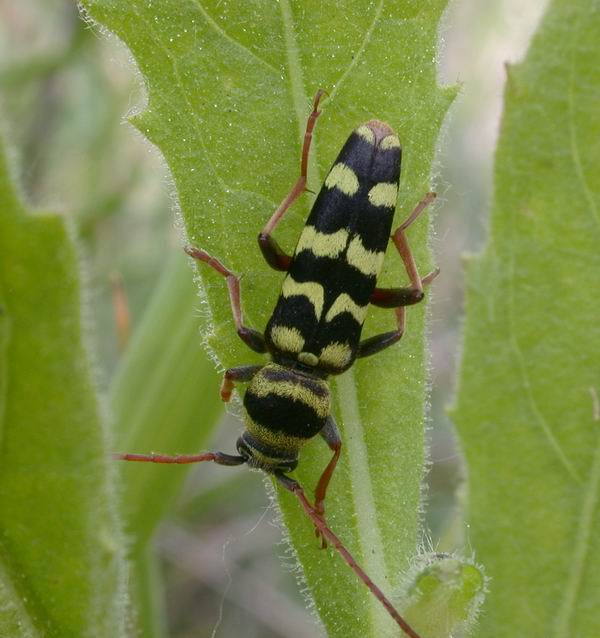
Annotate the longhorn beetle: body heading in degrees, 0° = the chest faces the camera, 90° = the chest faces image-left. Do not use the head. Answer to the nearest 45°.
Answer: approximately 0°

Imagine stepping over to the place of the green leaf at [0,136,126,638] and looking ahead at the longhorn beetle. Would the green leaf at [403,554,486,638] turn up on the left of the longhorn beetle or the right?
right

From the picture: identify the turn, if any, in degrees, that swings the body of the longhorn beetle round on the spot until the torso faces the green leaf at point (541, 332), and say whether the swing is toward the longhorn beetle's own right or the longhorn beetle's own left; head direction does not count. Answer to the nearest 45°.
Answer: approximately 45° to the longhorn beetle's own left
